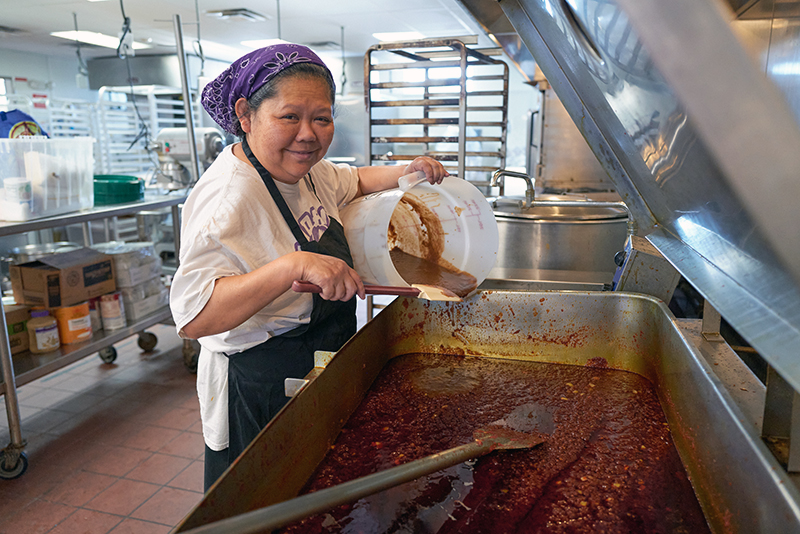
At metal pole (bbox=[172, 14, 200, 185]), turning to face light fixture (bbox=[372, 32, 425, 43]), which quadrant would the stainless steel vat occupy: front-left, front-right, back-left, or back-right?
back-right

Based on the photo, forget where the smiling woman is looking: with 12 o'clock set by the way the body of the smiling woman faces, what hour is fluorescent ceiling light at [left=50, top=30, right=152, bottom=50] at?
The fluorescent ceiling light is roughly at 7 o'clock from the smiling woman.

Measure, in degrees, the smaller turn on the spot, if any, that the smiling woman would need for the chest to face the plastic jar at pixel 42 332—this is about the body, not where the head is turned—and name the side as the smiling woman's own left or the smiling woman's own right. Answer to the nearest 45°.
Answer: approximately 180°

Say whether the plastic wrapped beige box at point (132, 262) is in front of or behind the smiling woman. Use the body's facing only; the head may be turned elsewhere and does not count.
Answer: behind

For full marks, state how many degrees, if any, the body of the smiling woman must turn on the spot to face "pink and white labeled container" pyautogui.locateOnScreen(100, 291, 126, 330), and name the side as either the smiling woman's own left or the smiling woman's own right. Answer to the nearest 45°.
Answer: approximately 180°

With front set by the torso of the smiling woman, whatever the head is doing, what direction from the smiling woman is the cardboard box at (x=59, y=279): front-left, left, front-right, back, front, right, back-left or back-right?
back

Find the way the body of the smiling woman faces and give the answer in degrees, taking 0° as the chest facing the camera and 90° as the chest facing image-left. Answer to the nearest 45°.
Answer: approximately 315°

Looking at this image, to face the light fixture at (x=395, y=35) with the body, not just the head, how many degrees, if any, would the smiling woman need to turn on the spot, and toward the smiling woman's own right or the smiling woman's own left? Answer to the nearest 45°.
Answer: approximately 135° to the smiling woman's own left

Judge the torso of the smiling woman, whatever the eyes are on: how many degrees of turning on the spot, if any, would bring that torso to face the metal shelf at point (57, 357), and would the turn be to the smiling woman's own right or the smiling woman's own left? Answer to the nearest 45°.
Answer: approximately 180°

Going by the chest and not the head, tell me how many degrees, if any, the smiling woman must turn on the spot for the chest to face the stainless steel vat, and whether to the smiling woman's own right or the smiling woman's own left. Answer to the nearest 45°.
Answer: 0° — they already face it
